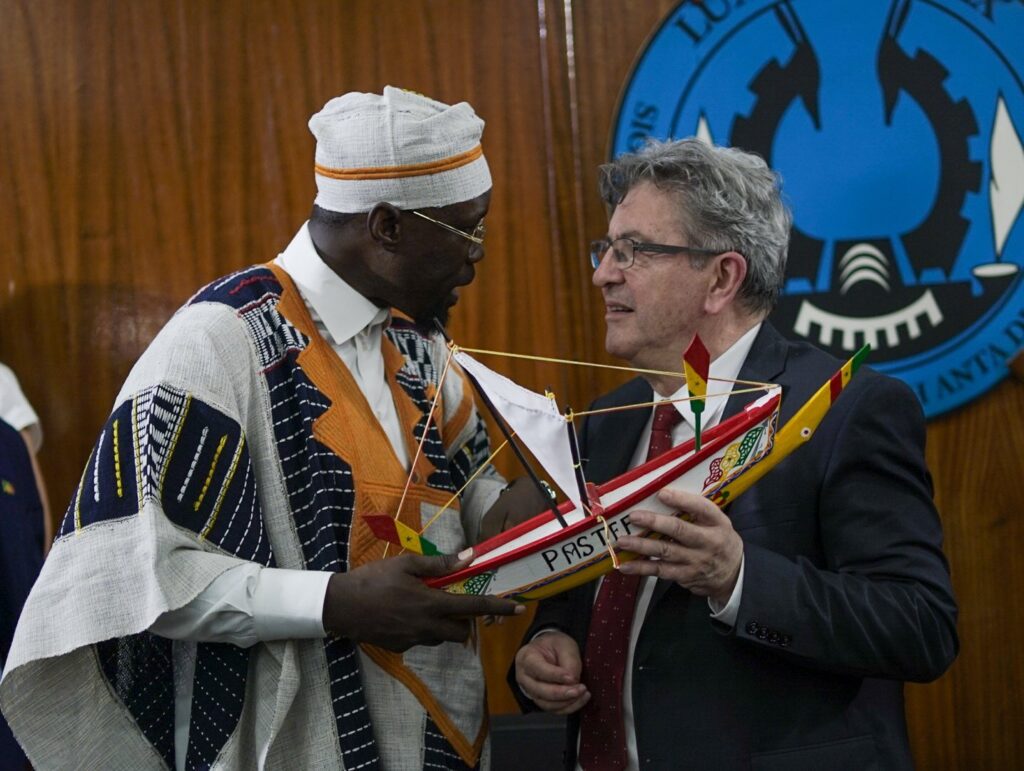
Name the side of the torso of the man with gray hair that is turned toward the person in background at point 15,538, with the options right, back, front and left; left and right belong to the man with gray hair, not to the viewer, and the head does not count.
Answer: right

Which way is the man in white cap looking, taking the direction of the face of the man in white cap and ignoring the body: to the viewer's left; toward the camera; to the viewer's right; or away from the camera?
to the viewer's right

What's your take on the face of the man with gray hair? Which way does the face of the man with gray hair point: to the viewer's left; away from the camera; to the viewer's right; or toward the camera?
to the viewer's left

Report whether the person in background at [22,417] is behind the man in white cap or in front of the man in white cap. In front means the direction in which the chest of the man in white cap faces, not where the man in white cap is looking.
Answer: behind

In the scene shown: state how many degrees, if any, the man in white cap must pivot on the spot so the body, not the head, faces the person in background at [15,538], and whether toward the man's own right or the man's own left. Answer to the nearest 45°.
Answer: approximately 180°

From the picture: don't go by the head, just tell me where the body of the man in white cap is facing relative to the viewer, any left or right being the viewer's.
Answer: facing the viewer and to the right of the viewer

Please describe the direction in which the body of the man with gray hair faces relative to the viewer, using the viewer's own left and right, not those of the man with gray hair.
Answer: facing the viewer and to the left of the viewer
